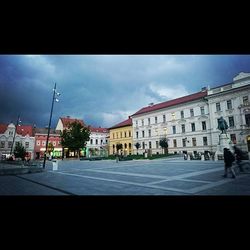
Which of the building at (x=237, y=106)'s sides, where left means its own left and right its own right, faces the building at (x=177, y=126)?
right

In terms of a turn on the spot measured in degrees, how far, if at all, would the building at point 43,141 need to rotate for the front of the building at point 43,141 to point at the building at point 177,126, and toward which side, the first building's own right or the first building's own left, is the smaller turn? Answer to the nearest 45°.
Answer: approximately 90° to the first building's own left

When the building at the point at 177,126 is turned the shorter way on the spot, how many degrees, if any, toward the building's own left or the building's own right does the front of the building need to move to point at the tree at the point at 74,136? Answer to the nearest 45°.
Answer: approximately 45° to the building's own right

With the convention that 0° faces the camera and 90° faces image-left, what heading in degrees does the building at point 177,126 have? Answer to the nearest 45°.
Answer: approximately 45°

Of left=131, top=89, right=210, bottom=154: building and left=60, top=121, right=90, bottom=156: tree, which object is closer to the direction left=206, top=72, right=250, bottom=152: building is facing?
the tree

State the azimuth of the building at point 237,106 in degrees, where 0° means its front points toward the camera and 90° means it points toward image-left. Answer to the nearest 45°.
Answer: approximately 45°
